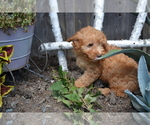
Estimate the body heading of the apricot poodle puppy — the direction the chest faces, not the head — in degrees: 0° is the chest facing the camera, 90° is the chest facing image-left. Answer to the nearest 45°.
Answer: approximately 90°
